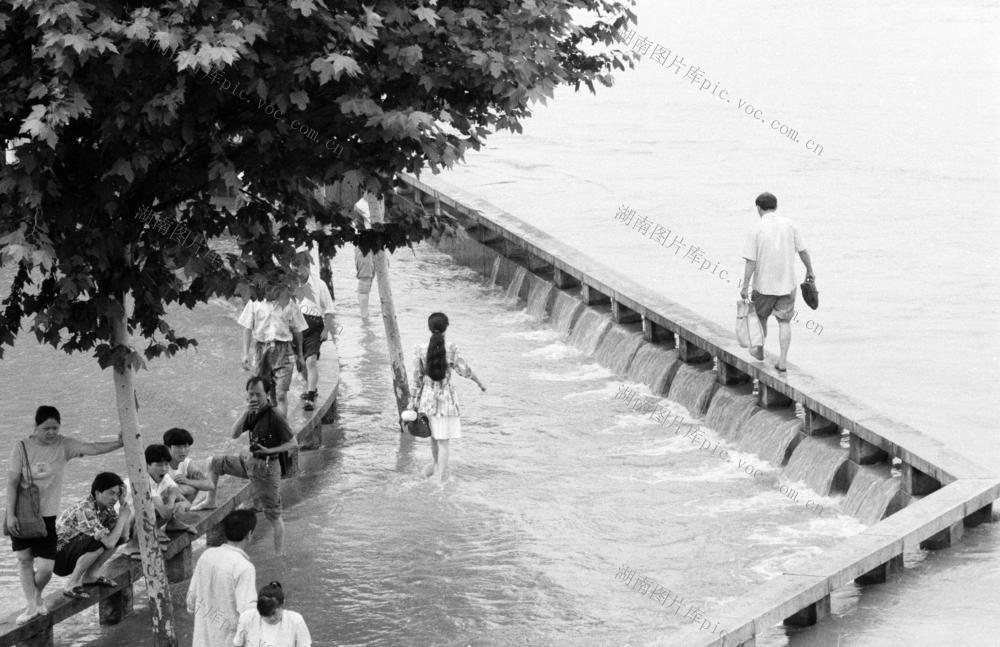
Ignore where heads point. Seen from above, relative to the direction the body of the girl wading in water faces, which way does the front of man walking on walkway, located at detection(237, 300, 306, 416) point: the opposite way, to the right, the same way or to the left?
the opposite way

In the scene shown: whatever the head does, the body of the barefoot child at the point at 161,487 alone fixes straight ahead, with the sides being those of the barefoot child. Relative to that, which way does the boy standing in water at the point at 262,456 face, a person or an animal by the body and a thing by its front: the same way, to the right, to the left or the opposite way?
to the right

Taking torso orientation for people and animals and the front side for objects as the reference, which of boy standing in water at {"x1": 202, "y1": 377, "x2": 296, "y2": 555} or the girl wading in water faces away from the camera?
the girl wading in water

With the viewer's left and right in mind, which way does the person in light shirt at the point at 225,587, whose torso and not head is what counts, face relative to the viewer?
facing away from the viewer and to the right of the viewer

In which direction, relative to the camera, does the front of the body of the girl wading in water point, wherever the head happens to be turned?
away from the camera

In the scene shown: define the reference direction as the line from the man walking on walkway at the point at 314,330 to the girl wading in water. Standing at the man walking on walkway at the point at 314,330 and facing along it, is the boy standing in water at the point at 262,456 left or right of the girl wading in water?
right

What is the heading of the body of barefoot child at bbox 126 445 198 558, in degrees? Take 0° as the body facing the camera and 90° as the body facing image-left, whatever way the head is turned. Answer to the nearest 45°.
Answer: approximately 315°

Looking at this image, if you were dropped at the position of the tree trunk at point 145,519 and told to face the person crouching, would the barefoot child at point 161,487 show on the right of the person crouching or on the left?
right

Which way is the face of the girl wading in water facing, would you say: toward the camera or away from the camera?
away from the camera

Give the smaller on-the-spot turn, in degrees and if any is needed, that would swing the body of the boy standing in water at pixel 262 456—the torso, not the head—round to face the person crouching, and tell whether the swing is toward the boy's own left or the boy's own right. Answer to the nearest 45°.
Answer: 0° — they already face them

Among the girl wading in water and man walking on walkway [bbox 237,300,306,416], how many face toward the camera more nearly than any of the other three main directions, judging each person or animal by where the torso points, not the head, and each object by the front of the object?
1
